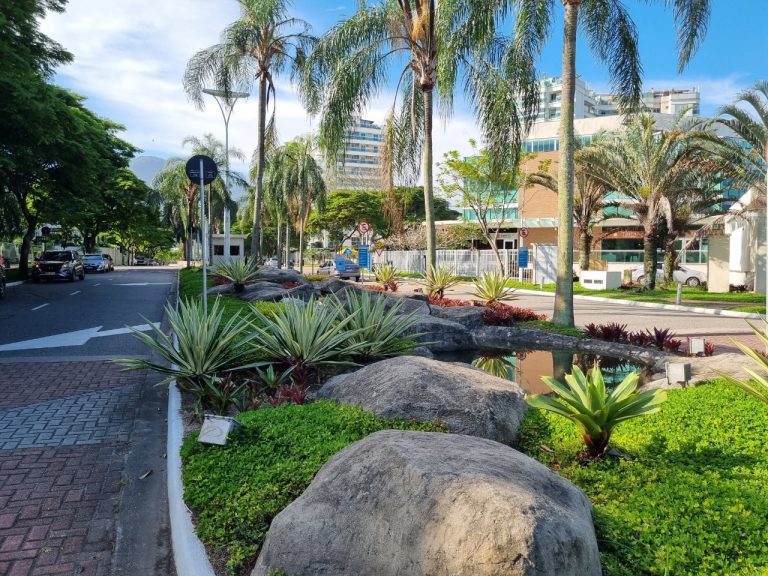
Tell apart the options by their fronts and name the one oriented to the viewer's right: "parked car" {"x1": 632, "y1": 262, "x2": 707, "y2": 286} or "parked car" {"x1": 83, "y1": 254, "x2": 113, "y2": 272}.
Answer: "parked car" {"x1": 632, "y1": 262, "x2": 707, "y2": 286}

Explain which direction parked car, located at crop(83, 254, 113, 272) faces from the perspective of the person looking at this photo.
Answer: facing the viewer and to the left of the viewer

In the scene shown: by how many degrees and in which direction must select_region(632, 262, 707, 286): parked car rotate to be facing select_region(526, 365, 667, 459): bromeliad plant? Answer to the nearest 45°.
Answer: approximately 90° to its right

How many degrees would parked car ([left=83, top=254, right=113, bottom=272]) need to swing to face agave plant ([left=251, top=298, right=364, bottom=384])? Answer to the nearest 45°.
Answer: approximately 45° to its left

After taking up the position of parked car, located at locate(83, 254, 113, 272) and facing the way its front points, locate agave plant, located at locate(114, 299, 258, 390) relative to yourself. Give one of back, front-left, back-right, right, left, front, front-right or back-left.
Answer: front-left

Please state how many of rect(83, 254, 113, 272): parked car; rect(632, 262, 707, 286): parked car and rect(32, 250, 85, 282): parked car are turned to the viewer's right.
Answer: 1

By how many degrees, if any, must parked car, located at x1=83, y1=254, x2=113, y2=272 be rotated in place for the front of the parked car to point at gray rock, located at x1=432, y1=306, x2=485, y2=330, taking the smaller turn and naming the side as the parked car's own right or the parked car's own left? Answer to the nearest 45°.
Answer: approximately 45° to the parked car's own left

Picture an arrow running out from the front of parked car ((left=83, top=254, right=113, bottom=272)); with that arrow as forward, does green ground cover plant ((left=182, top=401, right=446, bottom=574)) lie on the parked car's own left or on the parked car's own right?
on the parked car's own left

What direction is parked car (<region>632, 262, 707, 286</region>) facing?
to the viewer's right

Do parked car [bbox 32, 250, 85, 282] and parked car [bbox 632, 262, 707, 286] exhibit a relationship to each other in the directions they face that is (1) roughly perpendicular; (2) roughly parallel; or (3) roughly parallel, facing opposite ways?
roughly perpendicular

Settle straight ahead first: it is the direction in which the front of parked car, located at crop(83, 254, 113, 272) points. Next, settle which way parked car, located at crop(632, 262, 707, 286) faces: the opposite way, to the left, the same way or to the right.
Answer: to the left
